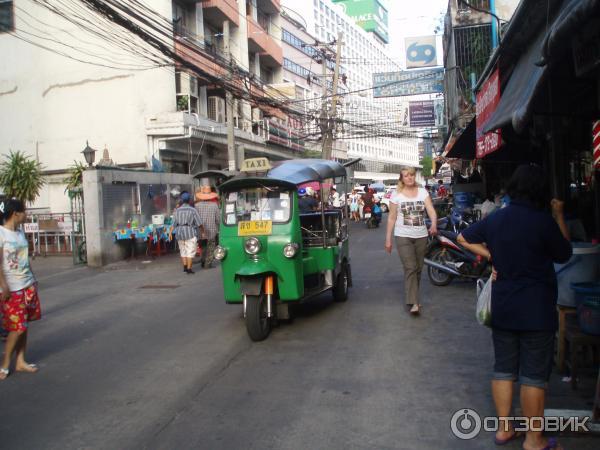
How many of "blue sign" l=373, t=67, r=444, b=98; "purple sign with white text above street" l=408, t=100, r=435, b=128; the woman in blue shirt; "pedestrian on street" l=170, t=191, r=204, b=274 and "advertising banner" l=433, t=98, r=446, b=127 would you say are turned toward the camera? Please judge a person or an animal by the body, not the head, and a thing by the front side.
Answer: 3

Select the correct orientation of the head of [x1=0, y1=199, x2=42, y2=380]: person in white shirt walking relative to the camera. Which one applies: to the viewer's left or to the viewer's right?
to the viewer's right

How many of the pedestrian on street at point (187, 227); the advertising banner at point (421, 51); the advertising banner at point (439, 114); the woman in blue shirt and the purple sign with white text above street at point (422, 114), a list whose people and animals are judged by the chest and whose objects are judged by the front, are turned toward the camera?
3

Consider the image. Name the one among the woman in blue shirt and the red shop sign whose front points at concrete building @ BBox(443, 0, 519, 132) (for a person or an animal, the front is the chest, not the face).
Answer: the woman in blue shirt

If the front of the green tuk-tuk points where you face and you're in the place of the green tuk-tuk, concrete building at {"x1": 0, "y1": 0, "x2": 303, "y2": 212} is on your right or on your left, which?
on your right

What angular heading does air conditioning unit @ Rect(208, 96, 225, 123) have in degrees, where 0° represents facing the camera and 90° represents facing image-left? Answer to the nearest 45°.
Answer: approximately 315°

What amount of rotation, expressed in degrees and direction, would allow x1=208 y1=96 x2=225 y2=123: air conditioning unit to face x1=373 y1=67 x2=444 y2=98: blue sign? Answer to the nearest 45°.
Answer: approximately 45° to its left

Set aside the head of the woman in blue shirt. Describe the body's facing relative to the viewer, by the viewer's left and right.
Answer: facing away from the viewer
